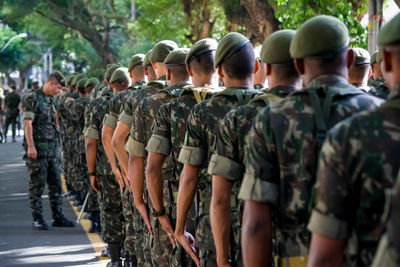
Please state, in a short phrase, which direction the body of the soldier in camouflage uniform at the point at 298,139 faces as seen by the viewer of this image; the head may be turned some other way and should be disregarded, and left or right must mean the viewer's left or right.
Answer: facing away from the viewer

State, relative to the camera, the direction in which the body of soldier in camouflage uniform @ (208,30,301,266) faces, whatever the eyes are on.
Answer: away from the camera

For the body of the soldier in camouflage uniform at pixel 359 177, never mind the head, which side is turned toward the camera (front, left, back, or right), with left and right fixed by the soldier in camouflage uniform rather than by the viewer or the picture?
back

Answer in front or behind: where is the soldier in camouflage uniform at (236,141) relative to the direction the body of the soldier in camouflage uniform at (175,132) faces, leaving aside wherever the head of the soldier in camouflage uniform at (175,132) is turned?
behind

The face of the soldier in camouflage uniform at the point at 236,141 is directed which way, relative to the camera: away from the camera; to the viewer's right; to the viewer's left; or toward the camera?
away from the camera

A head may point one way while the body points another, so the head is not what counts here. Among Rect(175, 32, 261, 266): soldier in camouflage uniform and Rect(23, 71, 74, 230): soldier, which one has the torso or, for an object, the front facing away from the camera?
the soldier in camouflage uniform

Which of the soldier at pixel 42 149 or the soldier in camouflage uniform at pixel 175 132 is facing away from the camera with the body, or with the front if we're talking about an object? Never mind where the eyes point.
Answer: the soldier in camouflage uniform

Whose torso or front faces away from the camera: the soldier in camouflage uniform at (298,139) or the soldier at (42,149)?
the soldier in camouflage uniform

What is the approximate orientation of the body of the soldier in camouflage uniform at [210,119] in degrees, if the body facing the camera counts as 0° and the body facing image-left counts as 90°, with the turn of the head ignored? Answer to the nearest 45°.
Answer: approximately 180°
